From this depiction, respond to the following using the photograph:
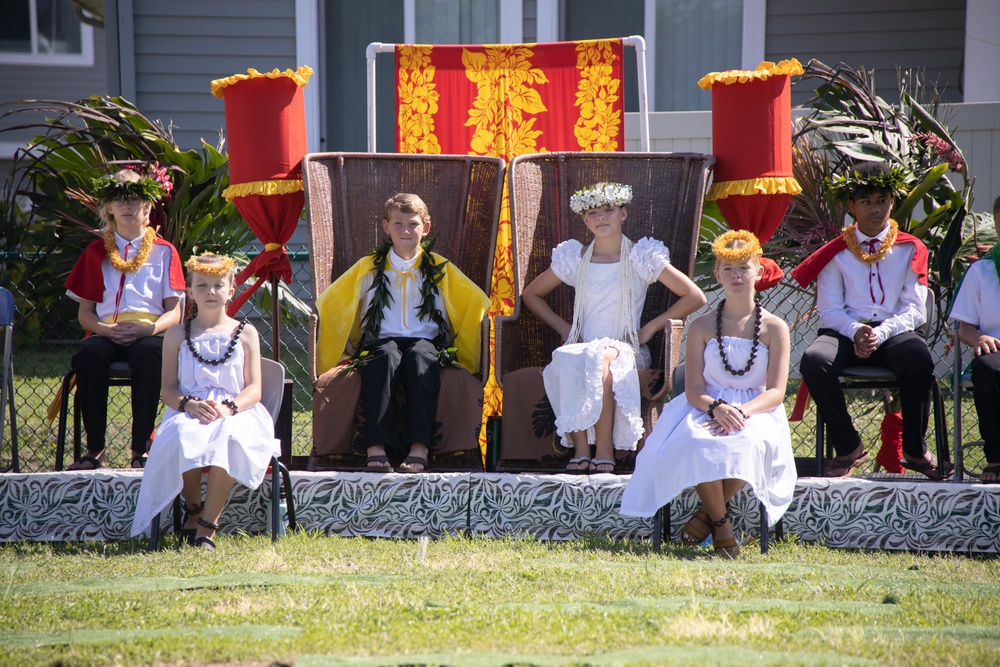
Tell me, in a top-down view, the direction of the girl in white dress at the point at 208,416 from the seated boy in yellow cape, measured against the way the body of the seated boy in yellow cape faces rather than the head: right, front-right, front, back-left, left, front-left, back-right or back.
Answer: front-right

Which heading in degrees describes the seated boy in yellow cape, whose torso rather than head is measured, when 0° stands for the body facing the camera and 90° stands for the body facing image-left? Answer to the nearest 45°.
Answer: approximately 0°

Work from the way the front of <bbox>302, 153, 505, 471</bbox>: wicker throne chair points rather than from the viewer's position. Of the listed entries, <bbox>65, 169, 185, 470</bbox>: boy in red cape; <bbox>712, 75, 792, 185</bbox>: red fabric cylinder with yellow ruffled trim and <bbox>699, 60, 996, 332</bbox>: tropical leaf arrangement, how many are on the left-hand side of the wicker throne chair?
2

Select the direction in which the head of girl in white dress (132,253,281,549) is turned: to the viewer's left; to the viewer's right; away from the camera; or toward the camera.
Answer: toward the camera

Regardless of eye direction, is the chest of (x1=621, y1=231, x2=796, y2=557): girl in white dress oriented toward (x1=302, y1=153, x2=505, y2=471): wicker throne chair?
no

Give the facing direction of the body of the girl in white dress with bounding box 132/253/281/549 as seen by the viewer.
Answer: toward the camera

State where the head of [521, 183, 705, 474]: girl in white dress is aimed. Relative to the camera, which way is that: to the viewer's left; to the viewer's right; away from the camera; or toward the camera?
toward the camera

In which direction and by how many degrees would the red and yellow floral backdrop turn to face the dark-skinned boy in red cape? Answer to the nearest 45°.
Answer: approximately 45° to its left

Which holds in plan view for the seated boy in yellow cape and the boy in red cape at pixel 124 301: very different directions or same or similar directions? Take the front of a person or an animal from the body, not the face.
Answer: same or similar directions

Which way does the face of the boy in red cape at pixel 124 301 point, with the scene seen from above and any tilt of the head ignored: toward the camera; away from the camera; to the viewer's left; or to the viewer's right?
toward the camera

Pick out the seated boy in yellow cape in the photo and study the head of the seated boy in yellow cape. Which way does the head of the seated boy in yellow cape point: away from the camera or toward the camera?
toward the camera

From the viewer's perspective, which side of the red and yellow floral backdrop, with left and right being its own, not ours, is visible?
front

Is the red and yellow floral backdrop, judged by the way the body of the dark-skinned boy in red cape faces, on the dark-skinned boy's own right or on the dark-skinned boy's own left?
on the dark-skinned boy's own right

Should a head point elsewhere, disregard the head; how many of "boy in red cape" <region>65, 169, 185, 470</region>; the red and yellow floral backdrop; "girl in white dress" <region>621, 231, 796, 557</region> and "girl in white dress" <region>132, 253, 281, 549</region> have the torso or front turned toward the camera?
4

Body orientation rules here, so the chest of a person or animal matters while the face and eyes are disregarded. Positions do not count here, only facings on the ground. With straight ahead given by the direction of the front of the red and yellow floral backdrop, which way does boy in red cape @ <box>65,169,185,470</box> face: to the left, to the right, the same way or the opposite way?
the same way

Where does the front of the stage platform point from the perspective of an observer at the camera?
facing the viewer
